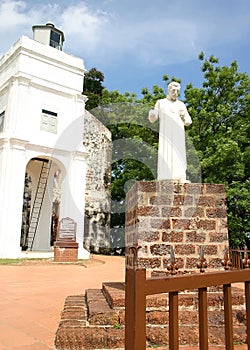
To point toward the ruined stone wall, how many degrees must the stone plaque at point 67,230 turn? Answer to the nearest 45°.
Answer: approximately 180°

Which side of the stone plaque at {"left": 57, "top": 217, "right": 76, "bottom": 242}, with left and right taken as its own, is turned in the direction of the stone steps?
front

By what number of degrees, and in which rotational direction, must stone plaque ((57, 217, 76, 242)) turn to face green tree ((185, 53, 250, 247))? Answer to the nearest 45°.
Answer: approximately 90° to its left

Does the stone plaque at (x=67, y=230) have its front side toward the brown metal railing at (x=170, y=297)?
yes

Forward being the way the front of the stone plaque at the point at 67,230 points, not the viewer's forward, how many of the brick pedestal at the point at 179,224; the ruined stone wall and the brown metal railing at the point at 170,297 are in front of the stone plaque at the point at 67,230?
2

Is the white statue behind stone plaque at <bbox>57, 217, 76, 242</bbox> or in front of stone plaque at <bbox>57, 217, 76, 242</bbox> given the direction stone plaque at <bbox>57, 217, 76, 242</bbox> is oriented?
in front

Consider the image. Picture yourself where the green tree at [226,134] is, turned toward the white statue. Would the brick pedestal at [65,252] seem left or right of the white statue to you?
right

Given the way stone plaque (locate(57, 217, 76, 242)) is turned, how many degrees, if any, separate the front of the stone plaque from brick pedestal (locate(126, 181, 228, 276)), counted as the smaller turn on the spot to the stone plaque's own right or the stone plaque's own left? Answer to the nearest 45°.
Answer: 0° — it already faces it

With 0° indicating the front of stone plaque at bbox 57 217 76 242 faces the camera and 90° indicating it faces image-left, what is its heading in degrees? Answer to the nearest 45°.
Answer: approximately 0°
